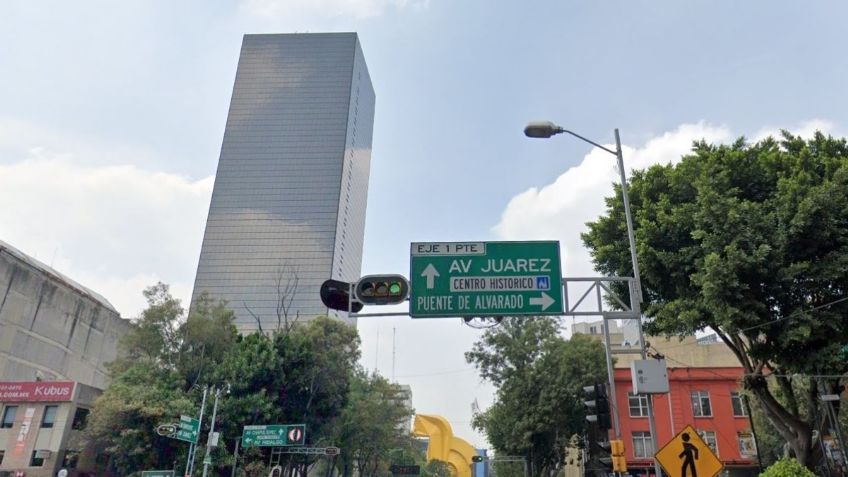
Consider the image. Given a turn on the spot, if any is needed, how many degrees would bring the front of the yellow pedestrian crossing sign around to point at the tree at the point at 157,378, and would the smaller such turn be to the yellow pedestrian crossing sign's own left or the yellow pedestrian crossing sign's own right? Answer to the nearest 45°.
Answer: approximately 135° to the yellow pedestrian crossing sign's own right

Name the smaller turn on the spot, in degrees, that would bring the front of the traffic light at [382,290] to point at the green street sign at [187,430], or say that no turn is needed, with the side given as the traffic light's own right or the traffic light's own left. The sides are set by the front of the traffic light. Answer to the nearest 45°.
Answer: approximately 135° to the traffic light's own right

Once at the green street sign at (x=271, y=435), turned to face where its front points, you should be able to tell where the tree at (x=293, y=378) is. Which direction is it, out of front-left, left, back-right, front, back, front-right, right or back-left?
back

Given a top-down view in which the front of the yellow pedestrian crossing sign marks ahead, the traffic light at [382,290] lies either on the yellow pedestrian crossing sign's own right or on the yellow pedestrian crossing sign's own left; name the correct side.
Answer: on the yellow pedestrian crossing sign's own right

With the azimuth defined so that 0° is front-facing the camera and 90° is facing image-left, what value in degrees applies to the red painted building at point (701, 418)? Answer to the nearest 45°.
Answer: approximately 0°

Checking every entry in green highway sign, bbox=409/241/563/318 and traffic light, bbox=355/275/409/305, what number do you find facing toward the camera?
2

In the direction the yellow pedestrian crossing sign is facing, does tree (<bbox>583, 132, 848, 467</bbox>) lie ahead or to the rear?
to the rear

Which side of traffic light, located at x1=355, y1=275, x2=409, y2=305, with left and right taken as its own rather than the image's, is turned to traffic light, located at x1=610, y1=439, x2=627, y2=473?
left

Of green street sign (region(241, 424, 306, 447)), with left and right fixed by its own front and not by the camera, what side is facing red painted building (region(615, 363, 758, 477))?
left

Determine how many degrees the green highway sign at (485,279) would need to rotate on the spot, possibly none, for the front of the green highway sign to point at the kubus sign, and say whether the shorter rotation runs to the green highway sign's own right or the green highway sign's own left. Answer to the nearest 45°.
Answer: approximately 135° to the green highway sign's own right

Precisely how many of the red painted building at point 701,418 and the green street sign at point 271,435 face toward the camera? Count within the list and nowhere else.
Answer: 2

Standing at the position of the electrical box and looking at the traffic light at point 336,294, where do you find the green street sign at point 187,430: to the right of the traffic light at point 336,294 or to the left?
right
